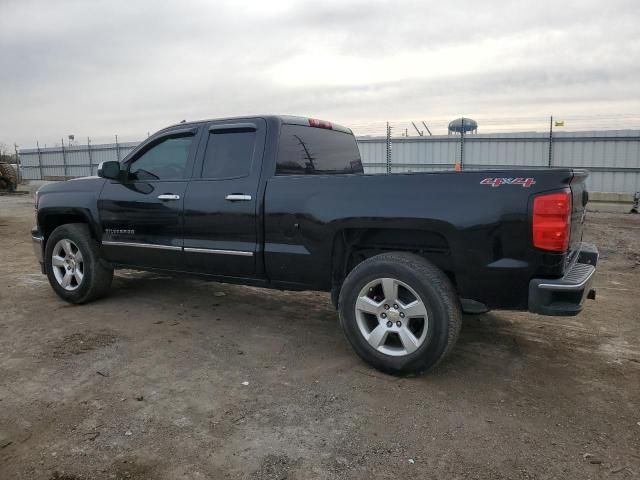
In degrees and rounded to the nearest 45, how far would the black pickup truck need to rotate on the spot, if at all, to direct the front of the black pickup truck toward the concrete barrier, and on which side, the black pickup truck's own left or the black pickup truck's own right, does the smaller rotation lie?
approximately 90° to the black pickup truck's own right

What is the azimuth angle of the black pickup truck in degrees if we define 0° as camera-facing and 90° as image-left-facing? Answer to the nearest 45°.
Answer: approximately 135°
